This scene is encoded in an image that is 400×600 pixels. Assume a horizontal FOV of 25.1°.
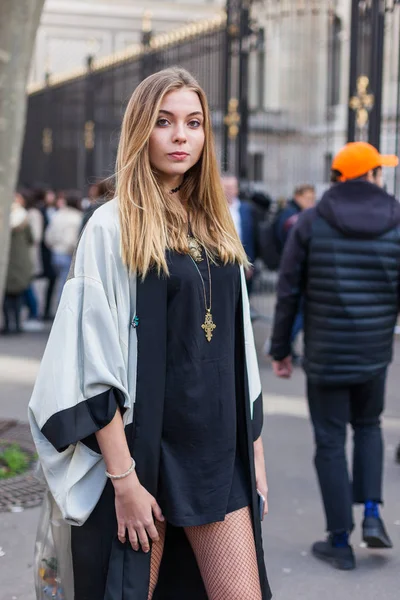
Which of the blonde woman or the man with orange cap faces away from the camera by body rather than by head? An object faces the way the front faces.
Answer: the man with orange cap

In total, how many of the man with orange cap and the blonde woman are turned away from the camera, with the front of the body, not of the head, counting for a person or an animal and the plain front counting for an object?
1

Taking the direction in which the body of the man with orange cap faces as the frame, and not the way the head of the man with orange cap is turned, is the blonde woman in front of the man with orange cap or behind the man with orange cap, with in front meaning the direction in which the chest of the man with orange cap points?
behind

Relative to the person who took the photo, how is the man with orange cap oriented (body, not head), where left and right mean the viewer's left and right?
facing away from the viewer

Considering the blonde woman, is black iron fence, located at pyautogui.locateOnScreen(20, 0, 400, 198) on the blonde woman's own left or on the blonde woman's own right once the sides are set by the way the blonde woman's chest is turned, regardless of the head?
on the blonde woman's own left

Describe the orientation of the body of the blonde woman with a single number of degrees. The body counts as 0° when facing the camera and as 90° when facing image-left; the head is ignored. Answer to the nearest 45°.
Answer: approximately 315°
